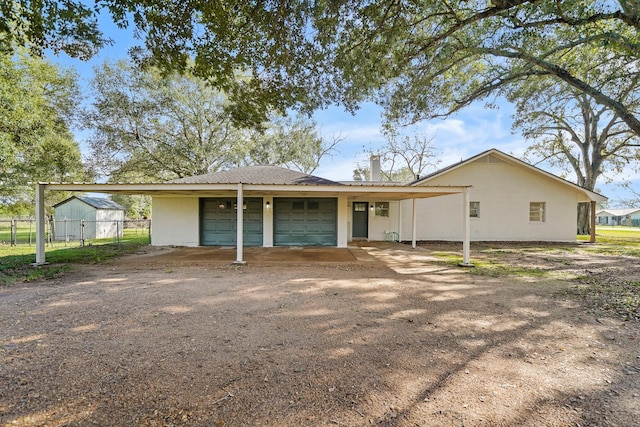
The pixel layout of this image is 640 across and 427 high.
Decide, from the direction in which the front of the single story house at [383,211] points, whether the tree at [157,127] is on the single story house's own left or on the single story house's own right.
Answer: on the single story house's own right

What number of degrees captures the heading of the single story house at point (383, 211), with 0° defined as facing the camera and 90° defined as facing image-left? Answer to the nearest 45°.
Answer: approximately 0°

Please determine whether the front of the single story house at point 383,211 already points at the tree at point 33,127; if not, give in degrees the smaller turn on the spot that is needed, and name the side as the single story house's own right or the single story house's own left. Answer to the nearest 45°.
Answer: approximately 90° to the single story house's own right

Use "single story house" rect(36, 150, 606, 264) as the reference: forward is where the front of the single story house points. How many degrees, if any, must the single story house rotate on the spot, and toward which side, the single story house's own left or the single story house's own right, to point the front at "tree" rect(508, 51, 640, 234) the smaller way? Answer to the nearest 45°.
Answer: approximately 90° to the single story house's own left

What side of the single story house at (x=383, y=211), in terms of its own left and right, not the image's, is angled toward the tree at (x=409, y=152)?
back

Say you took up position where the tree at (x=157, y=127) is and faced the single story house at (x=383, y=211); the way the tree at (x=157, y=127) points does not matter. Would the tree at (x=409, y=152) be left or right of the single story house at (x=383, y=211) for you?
left

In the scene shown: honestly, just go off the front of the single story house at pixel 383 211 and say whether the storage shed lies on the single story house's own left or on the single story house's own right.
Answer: on the single story house's own right
